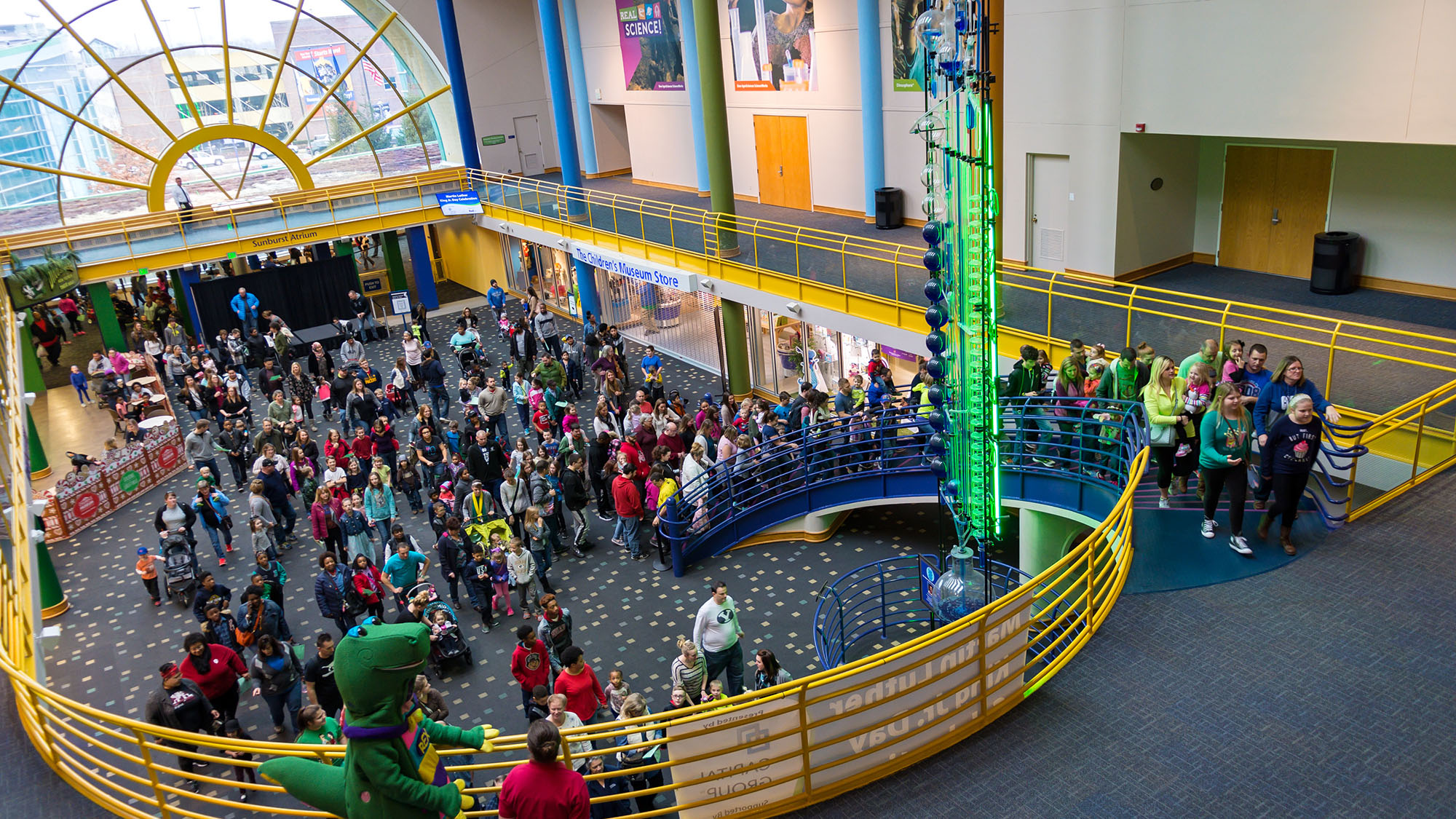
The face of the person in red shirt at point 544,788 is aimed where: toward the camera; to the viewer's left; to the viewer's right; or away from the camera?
away from the camera

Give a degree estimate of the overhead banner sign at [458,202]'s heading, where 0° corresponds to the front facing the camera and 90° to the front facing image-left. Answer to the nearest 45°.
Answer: approximately 0°

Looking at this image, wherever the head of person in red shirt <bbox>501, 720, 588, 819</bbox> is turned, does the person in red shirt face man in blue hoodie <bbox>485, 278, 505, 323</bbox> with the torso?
yes

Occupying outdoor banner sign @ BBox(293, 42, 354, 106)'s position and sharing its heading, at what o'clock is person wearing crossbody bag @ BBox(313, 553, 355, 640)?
The person wearing crossbody bag is roughly at 12 o'clock from the outdoor banner sign.

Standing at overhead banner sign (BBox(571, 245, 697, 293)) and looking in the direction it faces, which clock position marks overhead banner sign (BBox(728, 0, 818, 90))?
overhead banner sign (BBox(728, 0, 818, 90)) is roughly at 6 o'clock from overhead banner sign (BBox(571, 245, 697, 293)).

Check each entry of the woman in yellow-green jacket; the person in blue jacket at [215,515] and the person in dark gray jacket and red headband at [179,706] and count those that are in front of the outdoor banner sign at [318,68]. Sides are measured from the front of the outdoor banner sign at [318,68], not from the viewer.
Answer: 3

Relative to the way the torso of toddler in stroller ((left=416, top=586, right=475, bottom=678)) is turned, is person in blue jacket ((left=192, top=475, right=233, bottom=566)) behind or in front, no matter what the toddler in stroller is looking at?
behind
